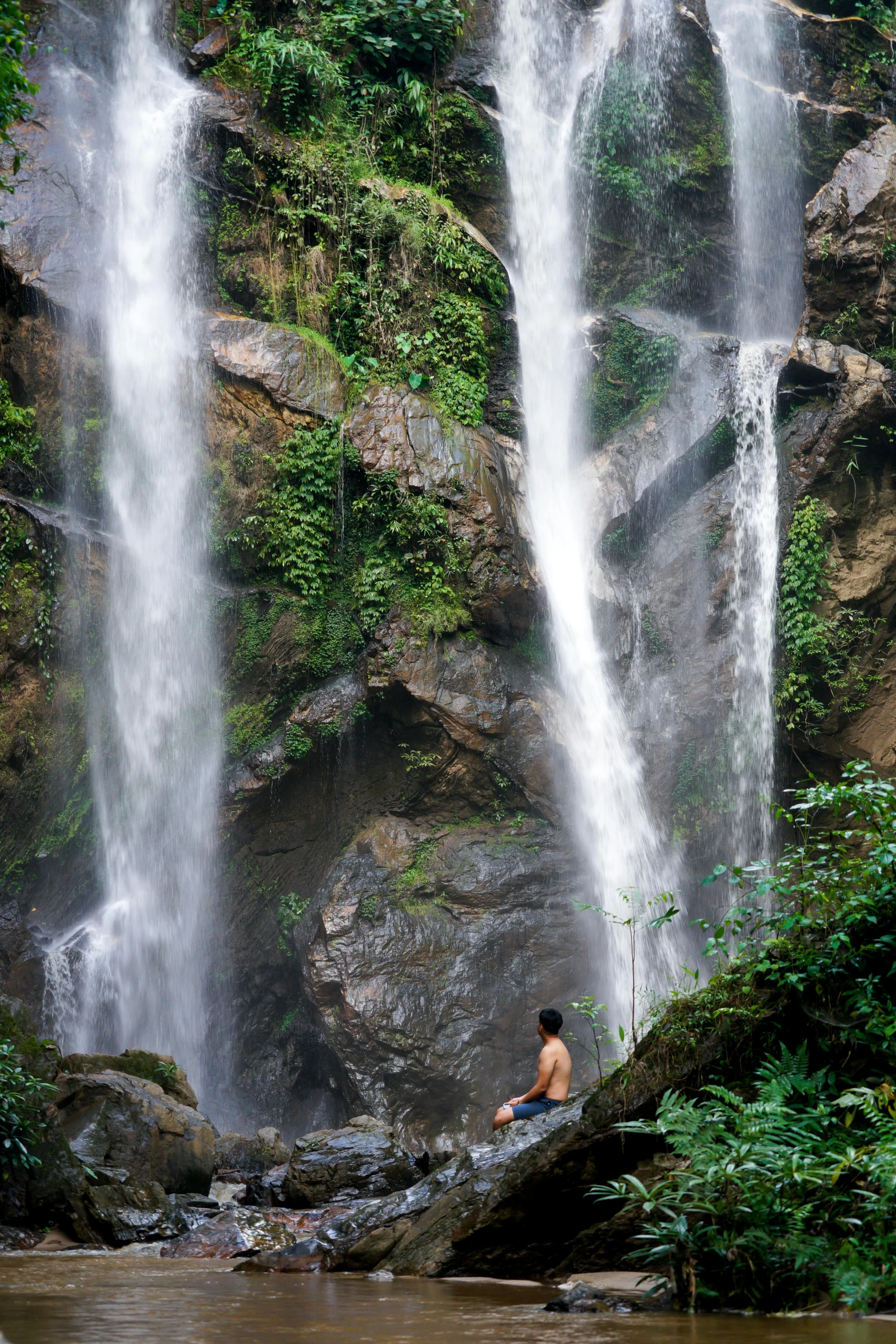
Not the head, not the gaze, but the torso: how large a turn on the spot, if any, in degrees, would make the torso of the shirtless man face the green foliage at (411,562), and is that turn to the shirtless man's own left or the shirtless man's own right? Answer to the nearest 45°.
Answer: approximately 45° to the shirtless man's own right

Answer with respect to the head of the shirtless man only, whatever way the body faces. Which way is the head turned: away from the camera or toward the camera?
away from the camera

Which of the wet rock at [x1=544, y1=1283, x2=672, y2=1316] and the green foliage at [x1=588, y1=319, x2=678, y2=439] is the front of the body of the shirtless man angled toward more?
the green foliage

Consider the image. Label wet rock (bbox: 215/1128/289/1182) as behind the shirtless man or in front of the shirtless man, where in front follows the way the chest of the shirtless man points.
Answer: in front

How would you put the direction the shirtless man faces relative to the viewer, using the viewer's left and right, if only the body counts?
facing away from the viewer and to the left of the viewer

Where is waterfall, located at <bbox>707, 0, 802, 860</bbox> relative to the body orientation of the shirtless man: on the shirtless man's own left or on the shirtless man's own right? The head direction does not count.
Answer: on the shirtless man's own right

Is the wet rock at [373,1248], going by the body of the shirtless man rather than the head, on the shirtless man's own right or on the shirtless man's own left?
on the shirtless man's own left

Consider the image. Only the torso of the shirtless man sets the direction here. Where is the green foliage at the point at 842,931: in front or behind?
behind

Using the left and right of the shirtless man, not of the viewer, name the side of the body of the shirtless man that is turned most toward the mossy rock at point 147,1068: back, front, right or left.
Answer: front
